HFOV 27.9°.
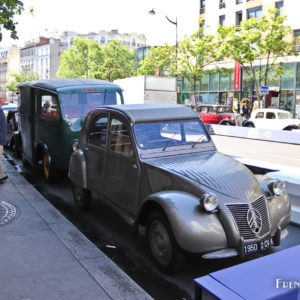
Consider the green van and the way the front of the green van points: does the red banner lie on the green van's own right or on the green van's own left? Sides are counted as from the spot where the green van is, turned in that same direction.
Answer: on the green van's own left

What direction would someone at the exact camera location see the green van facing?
facing the viewer and to the right of the viewer

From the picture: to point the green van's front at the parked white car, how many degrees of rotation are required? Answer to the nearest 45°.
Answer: approximately 90° to its left

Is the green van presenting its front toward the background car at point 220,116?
no

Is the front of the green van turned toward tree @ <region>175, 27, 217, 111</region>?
no
